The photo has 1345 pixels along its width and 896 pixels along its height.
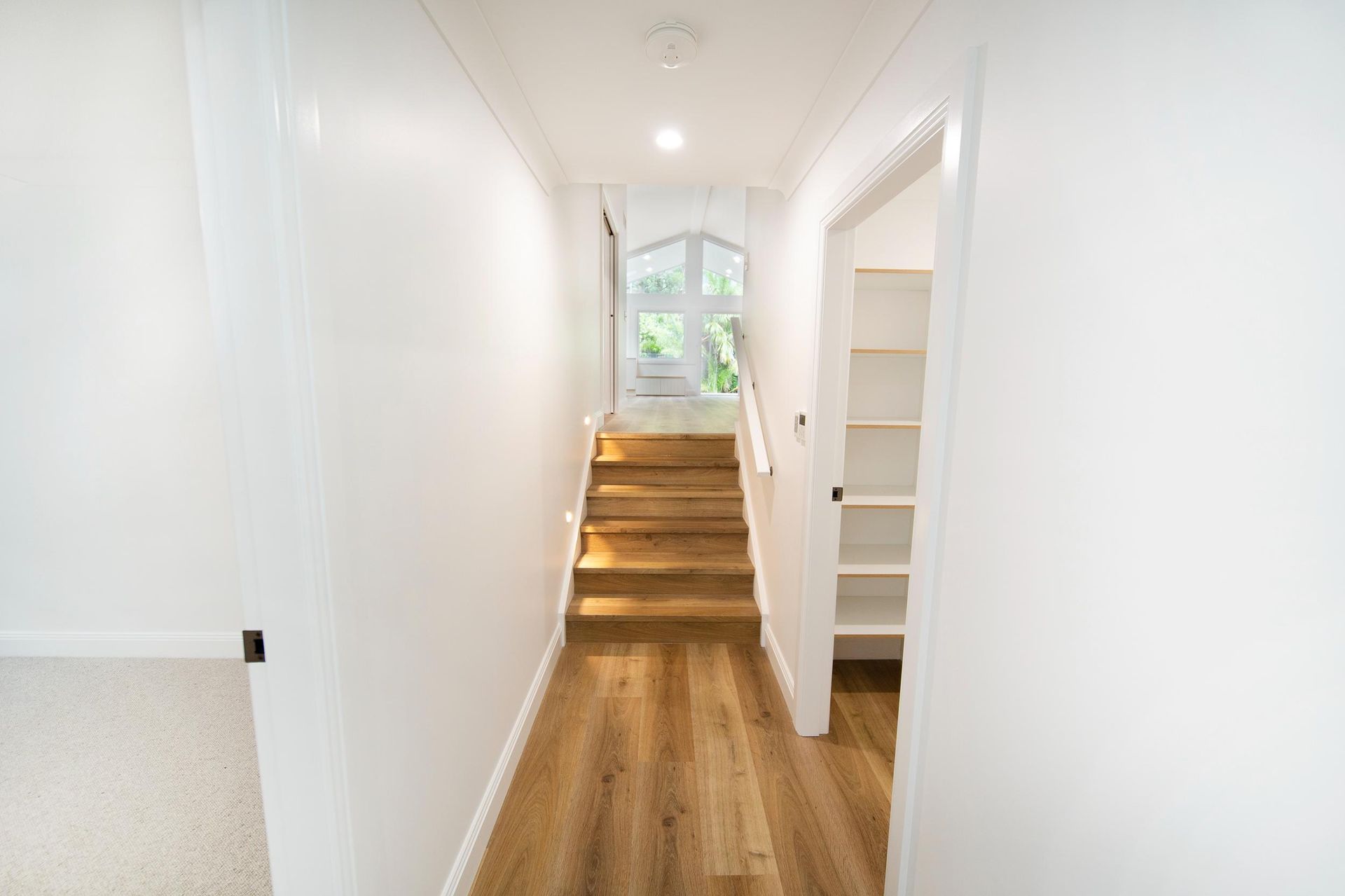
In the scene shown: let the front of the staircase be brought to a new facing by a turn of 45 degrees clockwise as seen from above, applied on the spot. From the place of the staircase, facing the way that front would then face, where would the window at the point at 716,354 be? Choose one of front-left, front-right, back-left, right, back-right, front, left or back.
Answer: back-right

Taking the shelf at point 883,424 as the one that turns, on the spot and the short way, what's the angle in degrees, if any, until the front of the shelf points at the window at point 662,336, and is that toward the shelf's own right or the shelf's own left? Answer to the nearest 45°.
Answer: approximately 135° to the shelf's own right

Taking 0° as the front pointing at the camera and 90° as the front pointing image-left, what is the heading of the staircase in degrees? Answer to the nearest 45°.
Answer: approximately 0°
